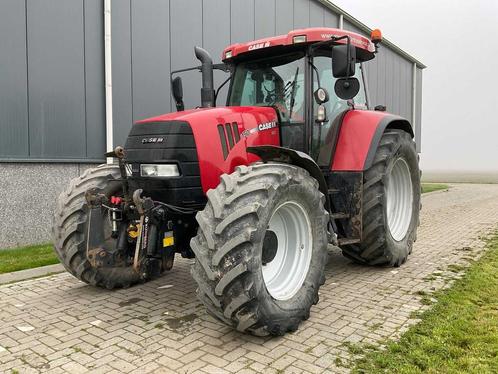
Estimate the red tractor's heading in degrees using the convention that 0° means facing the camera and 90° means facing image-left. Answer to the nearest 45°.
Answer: approximately 45°
